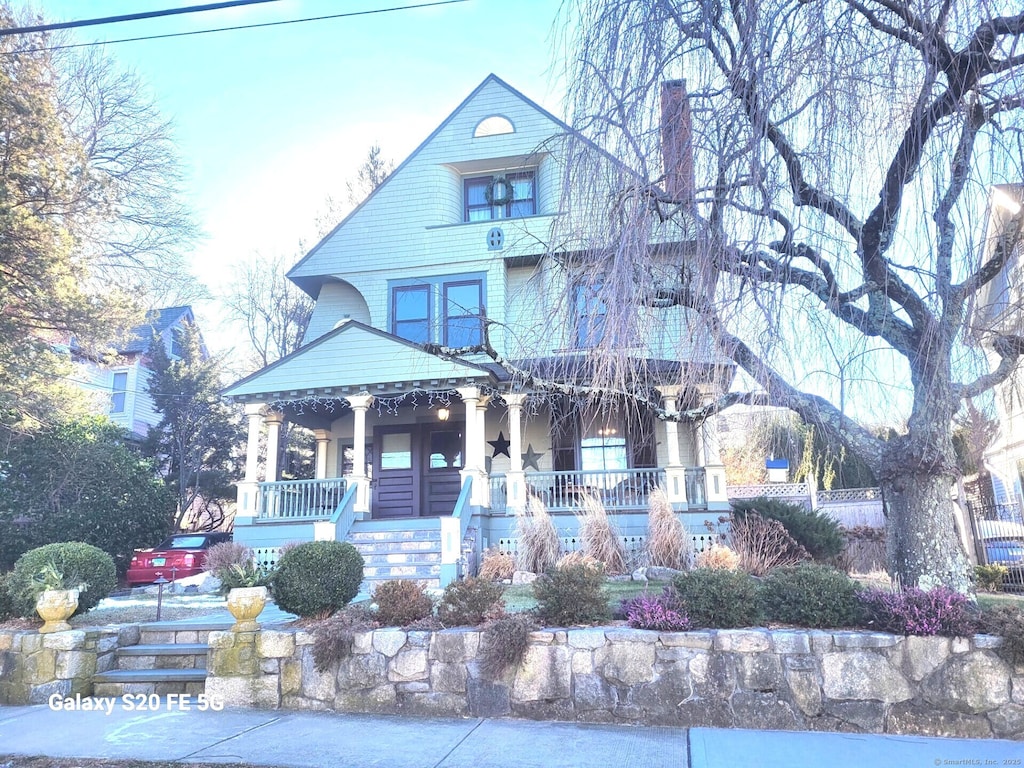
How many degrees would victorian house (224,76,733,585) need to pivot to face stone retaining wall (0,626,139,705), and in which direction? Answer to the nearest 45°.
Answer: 0° — it already faces it

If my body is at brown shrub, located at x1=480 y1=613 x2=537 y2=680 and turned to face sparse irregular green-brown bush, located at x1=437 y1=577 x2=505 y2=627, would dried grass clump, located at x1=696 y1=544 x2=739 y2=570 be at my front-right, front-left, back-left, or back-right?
front-right

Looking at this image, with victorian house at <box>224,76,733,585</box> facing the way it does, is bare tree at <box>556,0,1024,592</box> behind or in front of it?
in front

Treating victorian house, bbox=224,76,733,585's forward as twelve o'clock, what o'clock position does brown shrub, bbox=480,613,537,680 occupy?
The brown shrub is roughly at 12 o'clock from the victorian house.

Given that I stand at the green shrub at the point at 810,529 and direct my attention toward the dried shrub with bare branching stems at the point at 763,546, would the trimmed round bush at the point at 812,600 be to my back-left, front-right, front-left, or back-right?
front-left

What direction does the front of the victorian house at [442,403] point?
toward the camera

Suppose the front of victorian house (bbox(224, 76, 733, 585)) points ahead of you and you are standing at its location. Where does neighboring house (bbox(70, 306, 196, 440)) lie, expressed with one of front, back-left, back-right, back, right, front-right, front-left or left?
back-right

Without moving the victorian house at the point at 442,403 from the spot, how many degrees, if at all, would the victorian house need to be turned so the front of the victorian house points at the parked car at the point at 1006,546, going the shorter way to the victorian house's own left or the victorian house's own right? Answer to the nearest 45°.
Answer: approximately 45° to the victorian house's own left

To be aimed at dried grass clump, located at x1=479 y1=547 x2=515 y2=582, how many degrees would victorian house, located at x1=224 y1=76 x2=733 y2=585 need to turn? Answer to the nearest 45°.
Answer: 0° — it already faces it

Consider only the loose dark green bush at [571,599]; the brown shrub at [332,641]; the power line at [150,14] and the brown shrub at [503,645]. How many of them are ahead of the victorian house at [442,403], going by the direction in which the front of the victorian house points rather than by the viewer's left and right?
4

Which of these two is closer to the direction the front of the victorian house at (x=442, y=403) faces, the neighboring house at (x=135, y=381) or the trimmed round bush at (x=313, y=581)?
the trimmed round bush

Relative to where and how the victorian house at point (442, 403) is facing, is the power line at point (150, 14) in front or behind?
in front

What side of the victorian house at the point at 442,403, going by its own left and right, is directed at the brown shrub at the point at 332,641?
front

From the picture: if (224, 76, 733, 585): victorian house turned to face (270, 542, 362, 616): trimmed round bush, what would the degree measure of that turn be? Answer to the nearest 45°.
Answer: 0° — it already faces it

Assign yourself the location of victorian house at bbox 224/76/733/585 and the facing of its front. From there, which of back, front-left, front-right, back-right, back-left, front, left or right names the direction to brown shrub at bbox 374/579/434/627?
front
